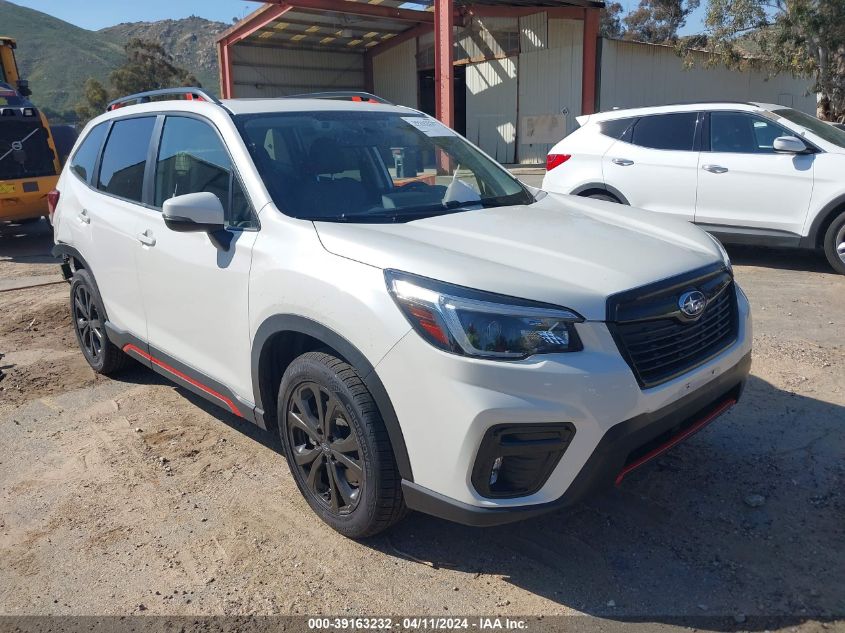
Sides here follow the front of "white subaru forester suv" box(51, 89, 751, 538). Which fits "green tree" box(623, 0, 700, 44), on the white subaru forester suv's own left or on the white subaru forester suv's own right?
on the white subaru forester suv's own left

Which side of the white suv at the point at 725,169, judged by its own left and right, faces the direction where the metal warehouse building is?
left

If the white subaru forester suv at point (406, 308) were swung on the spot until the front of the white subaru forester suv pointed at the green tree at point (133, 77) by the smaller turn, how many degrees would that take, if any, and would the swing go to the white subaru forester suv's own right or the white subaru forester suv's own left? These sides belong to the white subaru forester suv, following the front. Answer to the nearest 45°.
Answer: approximately 135° to the white subaru forester suv's own left

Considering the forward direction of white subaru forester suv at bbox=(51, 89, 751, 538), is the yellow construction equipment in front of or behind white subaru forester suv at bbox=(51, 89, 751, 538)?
behind

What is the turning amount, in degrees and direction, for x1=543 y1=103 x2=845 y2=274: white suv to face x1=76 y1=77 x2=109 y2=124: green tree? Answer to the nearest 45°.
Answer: approximately 135° to its left

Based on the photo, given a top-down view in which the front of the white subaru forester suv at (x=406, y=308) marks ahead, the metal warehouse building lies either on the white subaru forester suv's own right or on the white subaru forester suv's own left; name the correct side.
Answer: on the white subaru forester suv's own left

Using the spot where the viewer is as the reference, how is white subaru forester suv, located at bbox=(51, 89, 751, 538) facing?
facing the viewer and to the right of the viewer

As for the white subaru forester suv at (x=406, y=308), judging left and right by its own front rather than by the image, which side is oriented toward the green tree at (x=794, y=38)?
left

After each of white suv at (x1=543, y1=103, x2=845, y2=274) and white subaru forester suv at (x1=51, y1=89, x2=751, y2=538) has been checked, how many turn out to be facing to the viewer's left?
0

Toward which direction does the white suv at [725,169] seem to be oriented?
to the viewer's right

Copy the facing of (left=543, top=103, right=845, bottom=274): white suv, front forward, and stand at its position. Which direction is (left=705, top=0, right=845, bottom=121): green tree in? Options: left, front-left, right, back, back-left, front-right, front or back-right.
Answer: left
